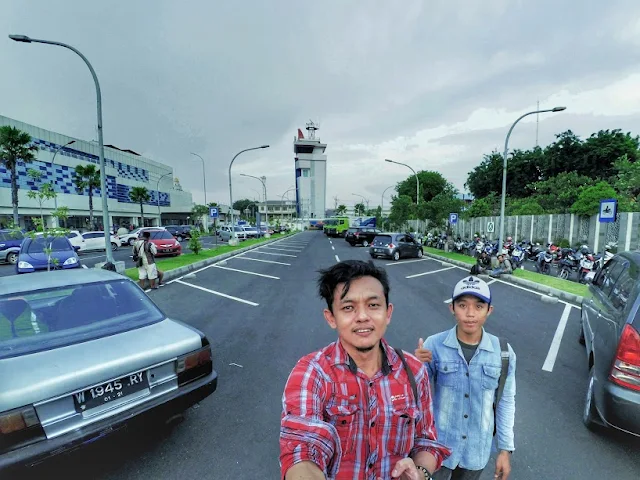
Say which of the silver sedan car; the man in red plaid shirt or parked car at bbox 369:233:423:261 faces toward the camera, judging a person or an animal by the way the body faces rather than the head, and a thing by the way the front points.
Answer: the man in red plaid shirt

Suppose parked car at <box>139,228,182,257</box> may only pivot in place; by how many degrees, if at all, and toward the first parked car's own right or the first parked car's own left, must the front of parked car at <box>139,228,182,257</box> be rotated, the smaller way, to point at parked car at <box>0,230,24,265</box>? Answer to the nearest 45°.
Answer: approximately 135° to the first parked car's own right

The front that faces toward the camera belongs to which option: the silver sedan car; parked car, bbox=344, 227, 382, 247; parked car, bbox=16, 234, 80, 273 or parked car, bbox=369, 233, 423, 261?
parked car, bbox=16, 234, 80, 273

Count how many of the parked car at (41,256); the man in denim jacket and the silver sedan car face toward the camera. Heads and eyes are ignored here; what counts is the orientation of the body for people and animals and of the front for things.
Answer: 2

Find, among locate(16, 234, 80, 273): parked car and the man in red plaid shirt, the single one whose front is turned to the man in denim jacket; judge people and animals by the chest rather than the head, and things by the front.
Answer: the parked car

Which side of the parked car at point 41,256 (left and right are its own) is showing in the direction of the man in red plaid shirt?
front

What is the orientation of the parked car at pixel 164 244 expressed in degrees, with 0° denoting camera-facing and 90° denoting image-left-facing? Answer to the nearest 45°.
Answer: approximately 315°

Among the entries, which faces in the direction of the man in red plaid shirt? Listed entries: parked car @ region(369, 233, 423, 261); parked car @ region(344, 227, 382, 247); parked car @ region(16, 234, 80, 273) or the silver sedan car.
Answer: parked car @ region(16, 234, 80, 273)

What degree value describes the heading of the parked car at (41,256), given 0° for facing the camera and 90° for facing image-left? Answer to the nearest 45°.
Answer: approximately 0°

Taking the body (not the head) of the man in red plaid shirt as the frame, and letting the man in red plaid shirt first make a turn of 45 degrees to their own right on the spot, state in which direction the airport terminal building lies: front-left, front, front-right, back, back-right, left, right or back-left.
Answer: right

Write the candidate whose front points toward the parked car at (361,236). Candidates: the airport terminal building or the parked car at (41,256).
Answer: the airport terminal building

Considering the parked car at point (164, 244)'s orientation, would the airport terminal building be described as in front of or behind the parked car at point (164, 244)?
behind

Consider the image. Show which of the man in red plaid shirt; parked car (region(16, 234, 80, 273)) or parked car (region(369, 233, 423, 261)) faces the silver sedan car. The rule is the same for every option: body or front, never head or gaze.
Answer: parked car (region(16, 234, 80, 273))
